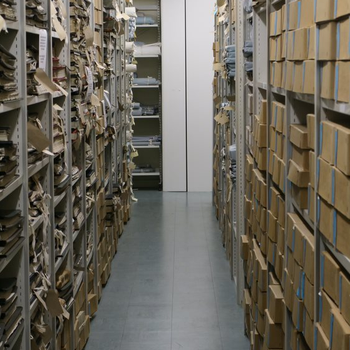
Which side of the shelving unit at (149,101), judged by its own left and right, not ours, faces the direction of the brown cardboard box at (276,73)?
front

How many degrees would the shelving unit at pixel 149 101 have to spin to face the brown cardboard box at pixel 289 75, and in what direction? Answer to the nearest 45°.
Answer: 0° — it already faces it

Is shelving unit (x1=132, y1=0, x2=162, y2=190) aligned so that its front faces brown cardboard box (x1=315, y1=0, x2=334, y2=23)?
yes

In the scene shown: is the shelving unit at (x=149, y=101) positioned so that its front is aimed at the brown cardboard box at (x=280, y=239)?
yes

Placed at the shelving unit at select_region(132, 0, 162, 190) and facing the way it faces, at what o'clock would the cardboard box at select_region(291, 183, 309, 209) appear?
The cardboard box is roughly at 12 o'clock from the shelving unit.

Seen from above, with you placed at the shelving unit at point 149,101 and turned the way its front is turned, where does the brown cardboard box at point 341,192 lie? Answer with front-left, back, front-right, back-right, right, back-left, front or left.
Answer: front

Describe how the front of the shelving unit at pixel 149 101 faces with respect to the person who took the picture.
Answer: facing the viewer

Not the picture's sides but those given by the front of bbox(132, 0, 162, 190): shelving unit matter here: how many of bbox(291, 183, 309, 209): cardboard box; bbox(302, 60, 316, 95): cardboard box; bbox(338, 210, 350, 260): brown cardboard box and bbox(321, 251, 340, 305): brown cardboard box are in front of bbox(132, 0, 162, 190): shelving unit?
4

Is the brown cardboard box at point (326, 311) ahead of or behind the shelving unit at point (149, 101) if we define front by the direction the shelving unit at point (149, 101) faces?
ahead

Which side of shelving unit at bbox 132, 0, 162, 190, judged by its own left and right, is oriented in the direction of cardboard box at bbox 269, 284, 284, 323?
front

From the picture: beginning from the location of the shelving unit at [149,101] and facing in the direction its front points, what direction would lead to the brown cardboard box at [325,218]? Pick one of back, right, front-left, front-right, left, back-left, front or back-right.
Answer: front

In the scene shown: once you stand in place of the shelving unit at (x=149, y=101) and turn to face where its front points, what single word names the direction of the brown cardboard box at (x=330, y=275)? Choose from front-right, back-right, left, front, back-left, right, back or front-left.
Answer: front

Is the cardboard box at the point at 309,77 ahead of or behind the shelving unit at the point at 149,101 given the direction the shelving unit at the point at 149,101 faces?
ahead

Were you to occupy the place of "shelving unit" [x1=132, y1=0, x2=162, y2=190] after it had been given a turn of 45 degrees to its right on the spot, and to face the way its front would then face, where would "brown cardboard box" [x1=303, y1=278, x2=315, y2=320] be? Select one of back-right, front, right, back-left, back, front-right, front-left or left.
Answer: front-left

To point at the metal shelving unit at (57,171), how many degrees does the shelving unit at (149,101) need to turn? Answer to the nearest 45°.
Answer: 0° — it already faces it

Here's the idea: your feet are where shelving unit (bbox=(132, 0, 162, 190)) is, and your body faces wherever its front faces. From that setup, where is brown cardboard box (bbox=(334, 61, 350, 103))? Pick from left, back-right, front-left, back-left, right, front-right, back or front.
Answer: front
